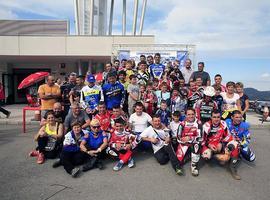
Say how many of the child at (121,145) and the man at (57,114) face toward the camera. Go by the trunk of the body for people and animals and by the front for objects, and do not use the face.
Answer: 2

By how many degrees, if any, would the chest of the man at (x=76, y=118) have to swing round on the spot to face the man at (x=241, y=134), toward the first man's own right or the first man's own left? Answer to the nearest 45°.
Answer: approximately 45° to the first man's own left

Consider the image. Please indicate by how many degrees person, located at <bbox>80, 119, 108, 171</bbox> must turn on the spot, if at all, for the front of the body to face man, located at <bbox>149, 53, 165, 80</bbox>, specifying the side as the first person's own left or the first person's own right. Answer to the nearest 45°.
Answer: approximately 135° to the first person's own left

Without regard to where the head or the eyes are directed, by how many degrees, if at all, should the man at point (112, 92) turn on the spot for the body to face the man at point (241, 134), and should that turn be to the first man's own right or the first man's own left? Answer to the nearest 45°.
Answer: approximately 45° to the first man's own left
